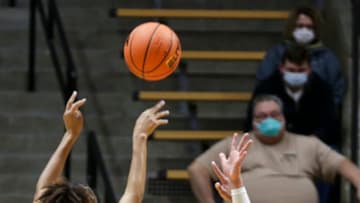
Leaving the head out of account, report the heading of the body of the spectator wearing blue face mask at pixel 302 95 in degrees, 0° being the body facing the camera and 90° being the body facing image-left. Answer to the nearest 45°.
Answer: approximately 0°

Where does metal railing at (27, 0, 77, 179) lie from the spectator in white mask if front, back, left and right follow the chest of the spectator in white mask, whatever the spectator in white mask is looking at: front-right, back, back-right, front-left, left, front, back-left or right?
right

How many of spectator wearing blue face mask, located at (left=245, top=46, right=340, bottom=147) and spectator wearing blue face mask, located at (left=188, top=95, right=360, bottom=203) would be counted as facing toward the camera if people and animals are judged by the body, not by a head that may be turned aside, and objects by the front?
2

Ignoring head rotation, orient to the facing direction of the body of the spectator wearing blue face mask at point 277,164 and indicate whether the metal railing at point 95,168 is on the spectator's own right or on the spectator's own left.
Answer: on the spectator's own right

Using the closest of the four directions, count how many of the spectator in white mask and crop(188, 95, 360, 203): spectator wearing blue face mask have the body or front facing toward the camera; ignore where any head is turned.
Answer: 2

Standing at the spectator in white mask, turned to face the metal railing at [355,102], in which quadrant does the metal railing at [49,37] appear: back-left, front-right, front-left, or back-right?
back-right
